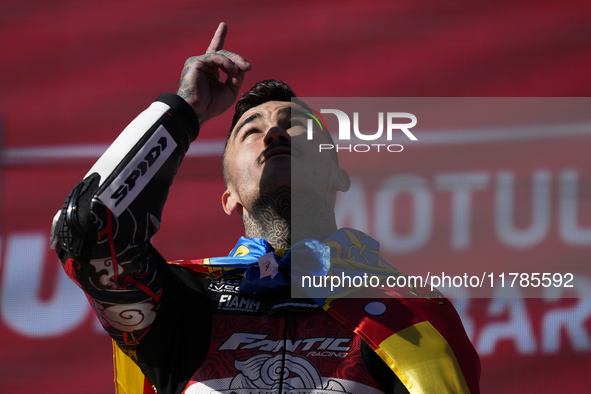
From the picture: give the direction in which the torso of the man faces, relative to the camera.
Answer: toward the camera

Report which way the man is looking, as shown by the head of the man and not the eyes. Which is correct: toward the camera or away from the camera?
toward the camera
